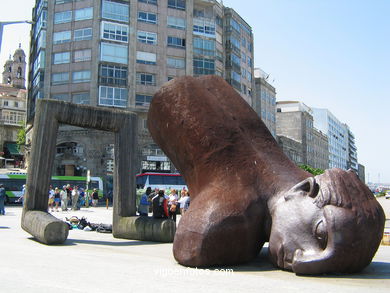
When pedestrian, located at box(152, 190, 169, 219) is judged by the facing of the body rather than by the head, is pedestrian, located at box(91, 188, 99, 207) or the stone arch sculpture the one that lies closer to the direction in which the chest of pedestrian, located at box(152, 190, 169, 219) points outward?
the pedestrian

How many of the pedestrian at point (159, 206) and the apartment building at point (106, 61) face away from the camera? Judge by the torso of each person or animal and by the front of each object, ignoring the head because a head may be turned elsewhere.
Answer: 1

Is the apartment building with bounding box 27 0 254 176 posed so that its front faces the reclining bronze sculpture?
yes

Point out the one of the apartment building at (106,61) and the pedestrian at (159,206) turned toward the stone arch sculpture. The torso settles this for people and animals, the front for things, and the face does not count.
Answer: the apartment building

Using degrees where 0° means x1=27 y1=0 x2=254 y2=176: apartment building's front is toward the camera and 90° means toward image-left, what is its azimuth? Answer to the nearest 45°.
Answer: approximately 0°
